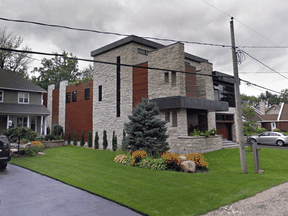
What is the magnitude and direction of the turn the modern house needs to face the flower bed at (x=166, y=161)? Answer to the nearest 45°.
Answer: approximately 45° to its right

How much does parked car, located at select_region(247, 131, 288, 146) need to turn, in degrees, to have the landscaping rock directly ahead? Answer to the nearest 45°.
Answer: approximately 90° to its left

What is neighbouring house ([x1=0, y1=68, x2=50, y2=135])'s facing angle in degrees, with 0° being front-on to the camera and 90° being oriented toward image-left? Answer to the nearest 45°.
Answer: approximately 0°

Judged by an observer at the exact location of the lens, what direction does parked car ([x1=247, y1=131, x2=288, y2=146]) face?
facing to the left of the viewer

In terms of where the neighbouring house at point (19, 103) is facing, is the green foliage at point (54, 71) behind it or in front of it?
behind

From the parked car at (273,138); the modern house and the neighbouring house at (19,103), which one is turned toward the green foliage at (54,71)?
the parked car

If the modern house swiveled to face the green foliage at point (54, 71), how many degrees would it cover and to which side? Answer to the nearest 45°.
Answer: approximately 180°

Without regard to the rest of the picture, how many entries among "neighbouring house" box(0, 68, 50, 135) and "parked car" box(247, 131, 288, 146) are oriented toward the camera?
1

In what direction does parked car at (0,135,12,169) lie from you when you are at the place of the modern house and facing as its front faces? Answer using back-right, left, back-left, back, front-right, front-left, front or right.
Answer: right

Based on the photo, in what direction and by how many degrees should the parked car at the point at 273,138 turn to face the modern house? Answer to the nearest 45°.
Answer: approximately 45° to its left

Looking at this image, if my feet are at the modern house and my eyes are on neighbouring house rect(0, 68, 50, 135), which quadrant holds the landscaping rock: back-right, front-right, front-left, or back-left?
back-left

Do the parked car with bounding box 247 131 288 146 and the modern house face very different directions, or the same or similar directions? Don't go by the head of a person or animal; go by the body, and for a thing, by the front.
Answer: very different directions

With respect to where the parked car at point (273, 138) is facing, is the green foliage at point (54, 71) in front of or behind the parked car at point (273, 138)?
in front
